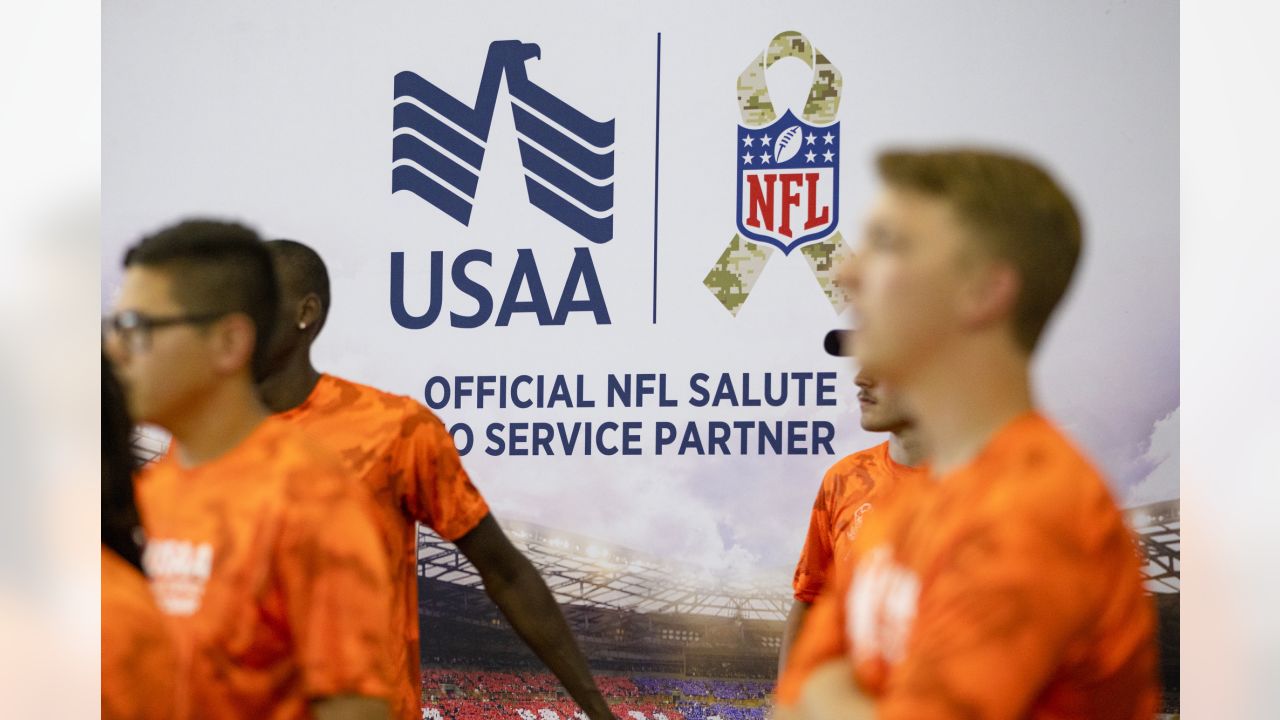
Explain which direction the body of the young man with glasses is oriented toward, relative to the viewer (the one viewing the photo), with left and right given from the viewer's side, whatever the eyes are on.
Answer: facing the viewer and to the left of the viewer

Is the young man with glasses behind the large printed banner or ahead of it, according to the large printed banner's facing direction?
ahead

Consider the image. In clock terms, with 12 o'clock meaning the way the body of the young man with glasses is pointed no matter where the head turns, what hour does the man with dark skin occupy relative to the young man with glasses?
The man with dark skin is roughly at 5 o'clock from the young man with glasses.

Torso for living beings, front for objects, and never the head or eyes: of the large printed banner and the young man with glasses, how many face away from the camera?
0

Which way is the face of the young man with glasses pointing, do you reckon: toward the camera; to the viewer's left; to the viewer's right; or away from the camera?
to the viewer's left

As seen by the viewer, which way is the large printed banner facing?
toward the camera

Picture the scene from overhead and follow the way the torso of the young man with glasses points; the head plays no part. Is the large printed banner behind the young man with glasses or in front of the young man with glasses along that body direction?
behind
